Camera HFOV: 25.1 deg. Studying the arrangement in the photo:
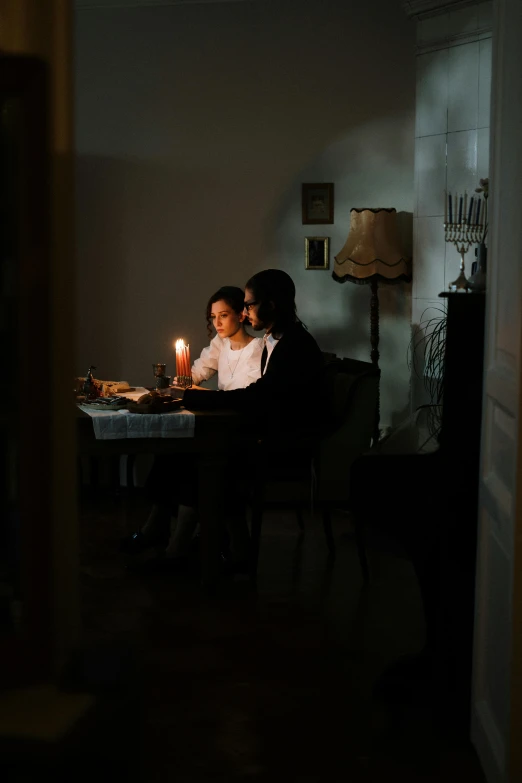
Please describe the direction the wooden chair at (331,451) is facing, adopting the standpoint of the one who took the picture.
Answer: facing to the left of the viewer

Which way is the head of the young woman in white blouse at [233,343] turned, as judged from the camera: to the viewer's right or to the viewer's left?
to the viewer's left

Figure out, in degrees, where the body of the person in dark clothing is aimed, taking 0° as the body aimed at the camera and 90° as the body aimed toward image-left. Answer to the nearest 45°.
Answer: approximately 90°

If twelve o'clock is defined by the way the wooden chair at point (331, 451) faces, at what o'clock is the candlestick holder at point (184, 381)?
The candlestick holder is roughly at 12 o'clock from the wooden chair.

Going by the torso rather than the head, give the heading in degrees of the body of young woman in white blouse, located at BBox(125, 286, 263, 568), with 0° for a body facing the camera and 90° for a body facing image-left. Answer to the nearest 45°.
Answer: approximately 45°

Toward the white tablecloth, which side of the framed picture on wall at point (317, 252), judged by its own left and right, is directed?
front

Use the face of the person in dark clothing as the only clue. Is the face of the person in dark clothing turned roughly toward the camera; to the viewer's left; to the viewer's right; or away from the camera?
to the viewer's left

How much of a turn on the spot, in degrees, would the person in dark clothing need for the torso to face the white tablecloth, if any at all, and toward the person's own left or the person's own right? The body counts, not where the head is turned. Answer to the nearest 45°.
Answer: approximately 45° to the person's own left

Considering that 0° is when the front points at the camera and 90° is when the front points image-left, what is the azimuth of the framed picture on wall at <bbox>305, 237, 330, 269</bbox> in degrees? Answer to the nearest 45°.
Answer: approximately 0°

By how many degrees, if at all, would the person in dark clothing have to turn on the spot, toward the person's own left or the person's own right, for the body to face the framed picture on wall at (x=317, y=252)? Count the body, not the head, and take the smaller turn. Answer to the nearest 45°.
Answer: approximately 90° to the person's own right

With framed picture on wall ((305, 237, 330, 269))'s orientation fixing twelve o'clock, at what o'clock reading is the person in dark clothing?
The person in dark clothing is roughly at 12 o'clock from the framed picture on wall.

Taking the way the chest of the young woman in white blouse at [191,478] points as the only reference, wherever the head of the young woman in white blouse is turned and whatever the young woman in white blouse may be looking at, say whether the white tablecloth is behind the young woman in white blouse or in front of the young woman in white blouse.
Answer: in front

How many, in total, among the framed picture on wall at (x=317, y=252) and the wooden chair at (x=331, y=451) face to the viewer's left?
1
